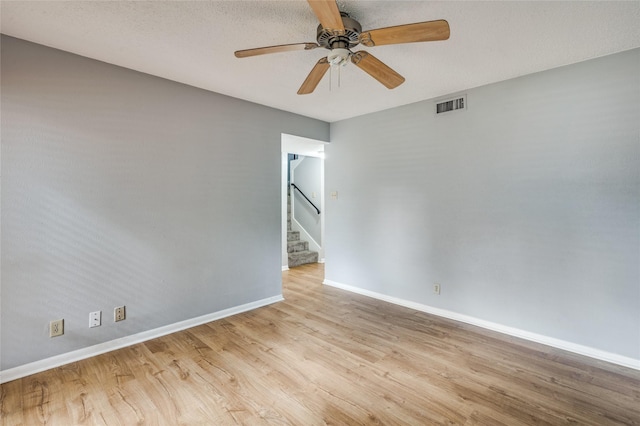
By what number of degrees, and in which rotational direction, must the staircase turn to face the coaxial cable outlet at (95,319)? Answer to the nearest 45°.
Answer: approximately 90° to its right

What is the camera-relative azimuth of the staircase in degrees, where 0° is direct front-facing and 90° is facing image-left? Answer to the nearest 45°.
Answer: approximately 315°

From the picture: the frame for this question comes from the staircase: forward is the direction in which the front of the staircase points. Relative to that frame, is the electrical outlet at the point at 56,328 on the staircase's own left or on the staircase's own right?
on the staircase's own right

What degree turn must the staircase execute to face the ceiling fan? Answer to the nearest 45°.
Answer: approximately 45° to its right

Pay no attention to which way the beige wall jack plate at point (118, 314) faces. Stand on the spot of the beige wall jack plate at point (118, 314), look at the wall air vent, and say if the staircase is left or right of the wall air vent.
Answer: left

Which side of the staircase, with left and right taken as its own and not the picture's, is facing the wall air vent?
front

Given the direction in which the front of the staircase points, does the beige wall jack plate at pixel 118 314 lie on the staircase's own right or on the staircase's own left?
on the staircase's own right
